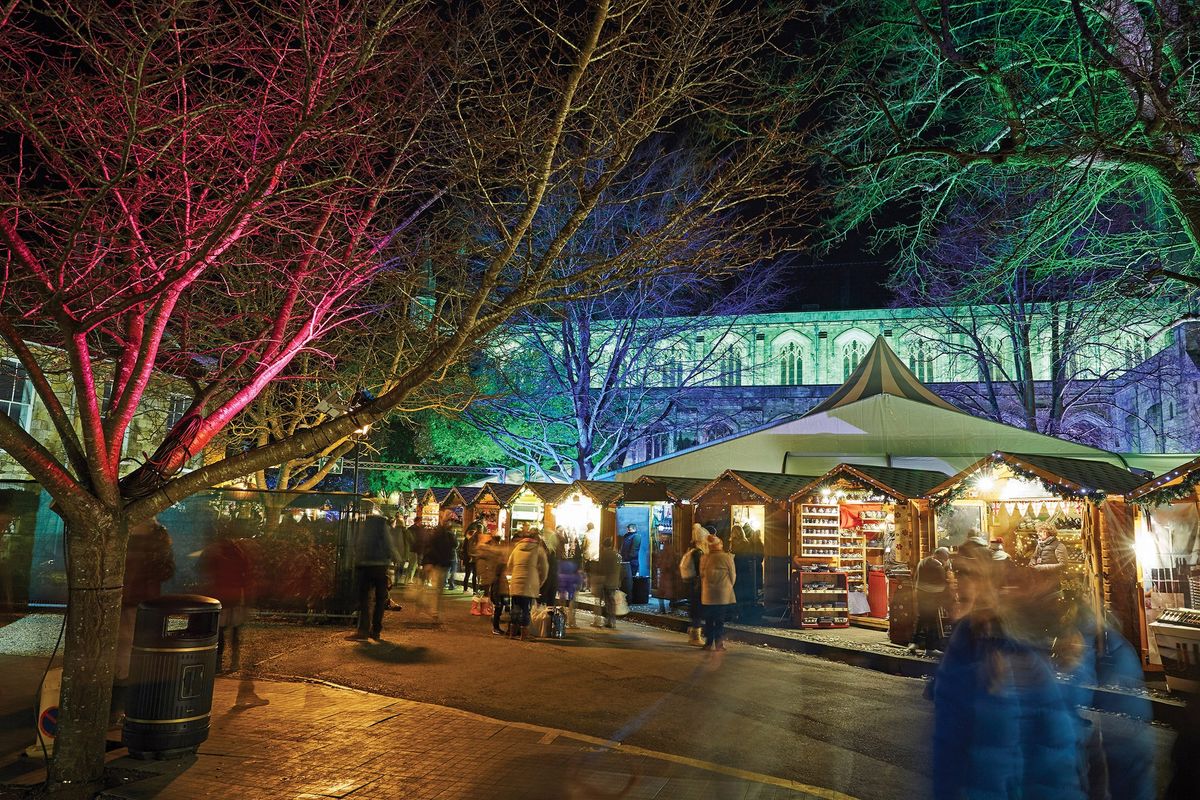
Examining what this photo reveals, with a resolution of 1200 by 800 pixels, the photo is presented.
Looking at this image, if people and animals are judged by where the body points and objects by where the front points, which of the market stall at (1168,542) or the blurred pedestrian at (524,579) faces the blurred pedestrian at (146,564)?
the market stall

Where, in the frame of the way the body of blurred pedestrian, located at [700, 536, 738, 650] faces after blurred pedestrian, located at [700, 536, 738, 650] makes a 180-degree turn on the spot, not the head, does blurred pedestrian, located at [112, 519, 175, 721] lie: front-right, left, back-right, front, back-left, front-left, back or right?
front-right

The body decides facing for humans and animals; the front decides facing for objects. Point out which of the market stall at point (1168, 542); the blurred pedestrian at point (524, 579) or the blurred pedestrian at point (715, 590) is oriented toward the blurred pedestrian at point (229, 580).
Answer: the market stall

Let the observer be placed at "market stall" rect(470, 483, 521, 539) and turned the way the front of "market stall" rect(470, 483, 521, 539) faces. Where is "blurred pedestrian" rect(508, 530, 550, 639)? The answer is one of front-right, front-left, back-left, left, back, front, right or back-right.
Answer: front-left

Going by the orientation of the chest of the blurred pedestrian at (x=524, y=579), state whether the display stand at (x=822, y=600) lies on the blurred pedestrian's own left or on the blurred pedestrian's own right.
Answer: on the blurred pedestrian's own right

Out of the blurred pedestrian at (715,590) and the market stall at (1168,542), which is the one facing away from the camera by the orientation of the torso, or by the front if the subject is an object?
the blurred pedestrian

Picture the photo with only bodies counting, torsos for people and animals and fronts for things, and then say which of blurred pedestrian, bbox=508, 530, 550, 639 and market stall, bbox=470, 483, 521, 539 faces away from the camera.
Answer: the blurred pedestrian

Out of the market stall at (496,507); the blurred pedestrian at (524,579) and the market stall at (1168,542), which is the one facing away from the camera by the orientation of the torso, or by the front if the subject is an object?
the blurred pedestrian

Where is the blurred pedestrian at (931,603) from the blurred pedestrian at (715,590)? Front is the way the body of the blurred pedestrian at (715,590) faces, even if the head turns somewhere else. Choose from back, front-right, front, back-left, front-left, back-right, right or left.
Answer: right

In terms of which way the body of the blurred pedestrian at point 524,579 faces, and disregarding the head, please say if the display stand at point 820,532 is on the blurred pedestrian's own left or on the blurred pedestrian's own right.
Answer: on the blurred pedestrian's own right

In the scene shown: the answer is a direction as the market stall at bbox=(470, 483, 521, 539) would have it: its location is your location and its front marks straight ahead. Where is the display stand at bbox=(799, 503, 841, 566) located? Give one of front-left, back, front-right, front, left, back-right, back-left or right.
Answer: left

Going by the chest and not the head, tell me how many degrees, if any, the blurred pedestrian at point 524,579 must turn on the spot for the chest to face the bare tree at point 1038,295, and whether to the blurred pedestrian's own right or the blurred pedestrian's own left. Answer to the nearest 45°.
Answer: approximately 45° to the blurred pedestrian's own right

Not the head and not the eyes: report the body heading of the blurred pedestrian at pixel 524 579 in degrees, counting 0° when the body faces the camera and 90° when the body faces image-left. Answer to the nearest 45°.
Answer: approximately 180°

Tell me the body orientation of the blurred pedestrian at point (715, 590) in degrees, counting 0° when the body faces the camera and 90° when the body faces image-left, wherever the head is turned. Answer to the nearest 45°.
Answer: approximately 180°
